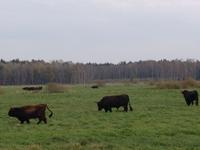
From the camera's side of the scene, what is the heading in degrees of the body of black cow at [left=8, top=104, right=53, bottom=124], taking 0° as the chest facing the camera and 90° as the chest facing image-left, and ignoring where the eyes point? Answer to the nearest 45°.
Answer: approximately 90°

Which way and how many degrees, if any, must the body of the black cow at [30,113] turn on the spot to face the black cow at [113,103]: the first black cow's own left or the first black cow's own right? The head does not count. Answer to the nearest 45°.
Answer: approximately 135° to the first black cow's own right
